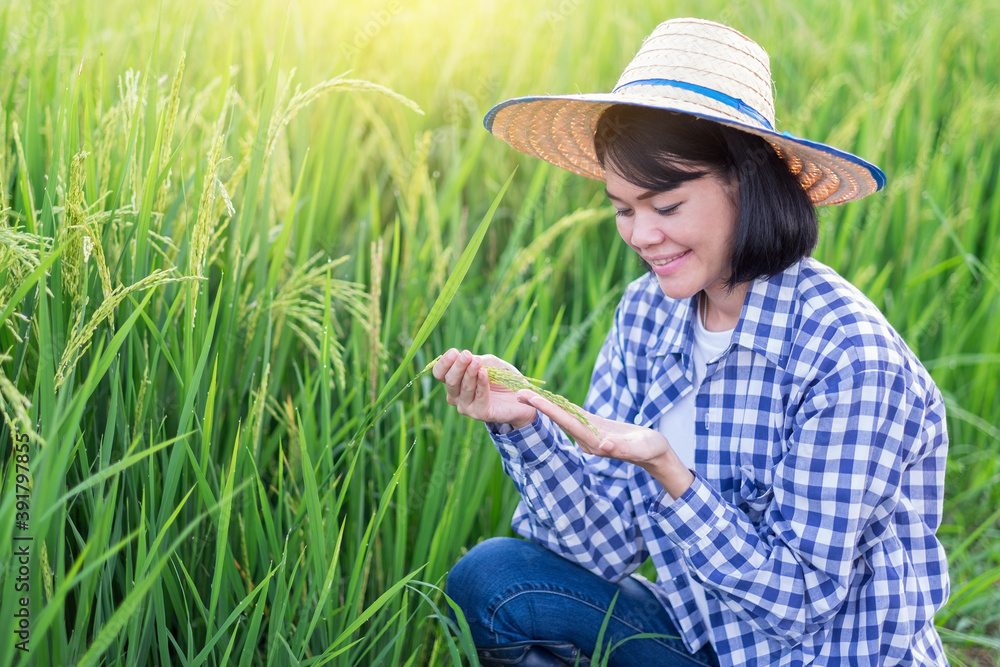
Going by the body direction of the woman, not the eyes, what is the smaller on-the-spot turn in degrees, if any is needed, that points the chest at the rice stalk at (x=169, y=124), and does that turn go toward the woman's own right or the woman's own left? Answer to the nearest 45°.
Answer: approximately 45° to the woman's own right

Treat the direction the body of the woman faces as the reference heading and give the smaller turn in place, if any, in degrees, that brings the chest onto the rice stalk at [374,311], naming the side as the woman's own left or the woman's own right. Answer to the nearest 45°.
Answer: approximately 45° to the woman's own right

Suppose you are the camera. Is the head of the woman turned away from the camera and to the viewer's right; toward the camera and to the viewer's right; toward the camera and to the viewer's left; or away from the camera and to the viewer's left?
toward the camera and to the viewer's left

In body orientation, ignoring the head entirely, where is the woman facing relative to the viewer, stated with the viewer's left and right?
facing the viewer and to the left of the viewer

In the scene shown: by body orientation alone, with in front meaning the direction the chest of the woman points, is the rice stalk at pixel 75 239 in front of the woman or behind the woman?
in front

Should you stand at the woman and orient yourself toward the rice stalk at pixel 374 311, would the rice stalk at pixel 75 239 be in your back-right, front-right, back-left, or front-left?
front-left
